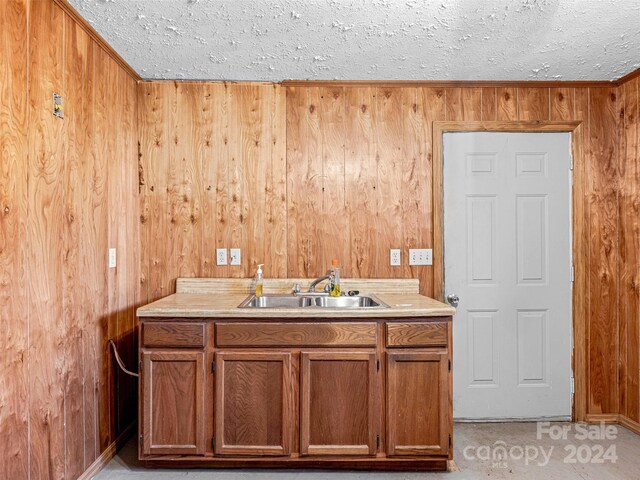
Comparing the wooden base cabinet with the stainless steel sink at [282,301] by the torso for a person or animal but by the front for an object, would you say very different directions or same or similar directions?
same or similar directions

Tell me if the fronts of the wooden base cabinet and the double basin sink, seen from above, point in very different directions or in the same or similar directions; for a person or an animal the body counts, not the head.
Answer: same or similar directions

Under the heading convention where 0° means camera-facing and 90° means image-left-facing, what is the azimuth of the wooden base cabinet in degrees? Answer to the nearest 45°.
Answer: approximately 0°

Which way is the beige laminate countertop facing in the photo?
toward the camera

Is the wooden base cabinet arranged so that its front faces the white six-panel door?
no

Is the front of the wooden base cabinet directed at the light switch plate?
no

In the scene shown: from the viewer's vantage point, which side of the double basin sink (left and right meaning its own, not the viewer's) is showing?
front
